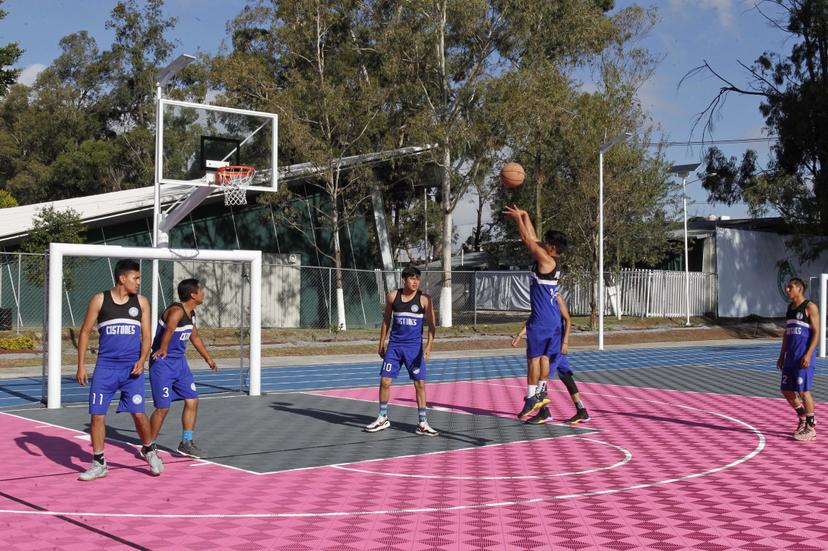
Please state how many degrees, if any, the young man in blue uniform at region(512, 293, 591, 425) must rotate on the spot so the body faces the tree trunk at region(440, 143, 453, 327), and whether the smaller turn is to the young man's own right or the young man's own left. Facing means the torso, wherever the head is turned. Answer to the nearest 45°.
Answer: approximately 90° to the young man's own right

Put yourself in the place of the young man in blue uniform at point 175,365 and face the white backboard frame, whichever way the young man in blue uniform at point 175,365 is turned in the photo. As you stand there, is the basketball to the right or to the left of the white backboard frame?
right

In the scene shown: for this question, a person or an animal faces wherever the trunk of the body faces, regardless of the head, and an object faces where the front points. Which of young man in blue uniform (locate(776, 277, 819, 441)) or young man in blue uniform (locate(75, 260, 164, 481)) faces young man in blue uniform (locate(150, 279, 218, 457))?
young man in blue uniform (locate(776, 277, 819, 441))

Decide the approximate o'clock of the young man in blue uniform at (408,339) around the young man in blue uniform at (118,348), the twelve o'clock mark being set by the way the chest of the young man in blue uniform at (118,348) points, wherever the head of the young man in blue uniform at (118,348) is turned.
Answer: the young man in blue uniform at (408,339) is roughly at 8 o'clock from the young man in blue uniform at (118,348).

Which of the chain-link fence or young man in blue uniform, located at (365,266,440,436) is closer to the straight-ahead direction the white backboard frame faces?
the young man in blue uniform

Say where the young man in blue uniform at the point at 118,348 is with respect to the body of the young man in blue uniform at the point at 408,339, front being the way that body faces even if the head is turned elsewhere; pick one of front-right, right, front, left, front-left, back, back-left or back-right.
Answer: front-right

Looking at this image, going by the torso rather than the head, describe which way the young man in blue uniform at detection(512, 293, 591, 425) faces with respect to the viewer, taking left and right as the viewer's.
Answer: facing to the left of the viewer

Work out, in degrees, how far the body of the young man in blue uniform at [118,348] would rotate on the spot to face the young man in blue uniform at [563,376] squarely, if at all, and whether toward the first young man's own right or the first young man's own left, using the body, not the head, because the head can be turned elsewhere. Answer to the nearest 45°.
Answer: approximately 135° to the first young man's own left

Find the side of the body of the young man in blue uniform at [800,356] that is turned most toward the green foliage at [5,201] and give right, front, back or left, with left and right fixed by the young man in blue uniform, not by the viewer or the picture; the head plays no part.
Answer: right

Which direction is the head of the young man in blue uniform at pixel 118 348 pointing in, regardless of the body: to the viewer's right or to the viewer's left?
to the viewer's right

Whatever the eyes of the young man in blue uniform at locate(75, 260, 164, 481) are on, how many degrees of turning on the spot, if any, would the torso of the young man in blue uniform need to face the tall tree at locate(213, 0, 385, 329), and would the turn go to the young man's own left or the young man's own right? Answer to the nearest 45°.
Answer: approximately 180°

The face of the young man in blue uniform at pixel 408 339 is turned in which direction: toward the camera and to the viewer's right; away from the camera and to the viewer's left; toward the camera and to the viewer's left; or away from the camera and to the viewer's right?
toward the camera and to the viewer's right

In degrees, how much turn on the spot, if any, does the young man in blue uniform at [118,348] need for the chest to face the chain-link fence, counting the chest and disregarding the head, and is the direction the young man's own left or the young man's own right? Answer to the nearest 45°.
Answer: approximately 180°

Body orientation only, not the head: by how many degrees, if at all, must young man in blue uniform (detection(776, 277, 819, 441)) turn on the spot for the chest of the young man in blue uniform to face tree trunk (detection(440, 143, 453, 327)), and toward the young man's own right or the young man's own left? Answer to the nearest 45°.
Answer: approximately 90° to the young man's own right
